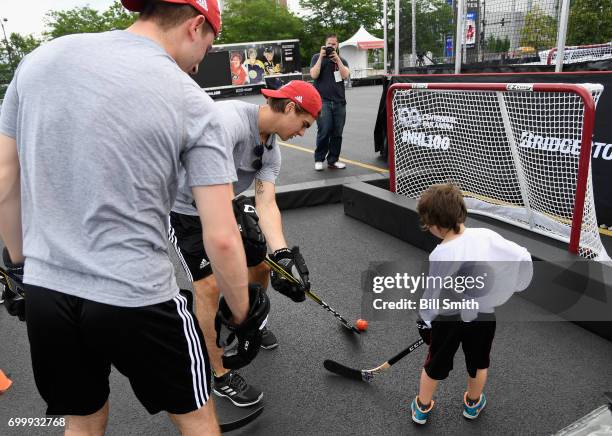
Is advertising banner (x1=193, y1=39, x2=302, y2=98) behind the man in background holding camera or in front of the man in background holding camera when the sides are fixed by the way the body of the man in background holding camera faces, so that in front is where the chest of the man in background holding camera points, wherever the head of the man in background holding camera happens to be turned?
behind

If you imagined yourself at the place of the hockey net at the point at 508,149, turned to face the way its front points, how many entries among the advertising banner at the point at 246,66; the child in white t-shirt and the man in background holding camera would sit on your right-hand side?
2

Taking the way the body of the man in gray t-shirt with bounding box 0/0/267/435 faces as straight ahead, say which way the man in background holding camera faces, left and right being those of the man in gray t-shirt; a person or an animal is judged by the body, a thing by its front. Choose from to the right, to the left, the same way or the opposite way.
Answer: the opposite way

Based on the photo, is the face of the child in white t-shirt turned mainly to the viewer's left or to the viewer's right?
to the viewer's left

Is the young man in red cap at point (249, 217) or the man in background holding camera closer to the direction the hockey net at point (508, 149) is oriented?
the young man in red cap

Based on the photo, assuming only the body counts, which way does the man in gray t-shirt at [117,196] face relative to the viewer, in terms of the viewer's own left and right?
facing away from the viewer and to the right of the viewer

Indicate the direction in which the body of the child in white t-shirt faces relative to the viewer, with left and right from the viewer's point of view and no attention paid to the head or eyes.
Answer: facing away from the viewer and to the left of the viewer

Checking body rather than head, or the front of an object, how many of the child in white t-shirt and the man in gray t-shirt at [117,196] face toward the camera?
0

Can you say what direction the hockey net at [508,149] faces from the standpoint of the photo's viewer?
facing the viewer and to the left of the viewer

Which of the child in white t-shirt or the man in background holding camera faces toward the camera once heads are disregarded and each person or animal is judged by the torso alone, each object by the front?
the man in background holding camera

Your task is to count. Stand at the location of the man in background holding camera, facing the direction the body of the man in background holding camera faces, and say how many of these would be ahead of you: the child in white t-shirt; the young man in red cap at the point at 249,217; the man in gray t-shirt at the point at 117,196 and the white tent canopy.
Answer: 3

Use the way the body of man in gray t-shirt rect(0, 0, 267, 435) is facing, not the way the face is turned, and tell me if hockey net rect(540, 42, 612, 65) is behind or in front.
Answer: in front

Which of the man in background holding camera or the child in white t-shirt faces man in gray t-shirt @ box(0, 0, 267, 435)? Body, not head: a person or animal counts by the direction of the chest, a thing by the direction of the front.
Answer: the man in background holding camera

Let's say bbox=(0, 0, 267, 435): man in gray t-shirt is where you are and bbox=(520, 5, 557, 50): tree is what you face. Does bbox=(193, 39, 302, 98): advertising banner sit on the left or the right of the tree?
left

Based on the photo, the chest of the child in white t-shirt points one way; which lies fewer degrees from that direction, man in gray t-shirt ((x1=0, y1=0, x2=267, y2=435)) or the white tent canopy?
the white tent canopy

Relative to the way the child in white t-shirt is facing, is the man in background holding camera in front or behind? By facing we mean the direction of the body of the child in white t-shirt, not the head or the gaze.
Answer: in front

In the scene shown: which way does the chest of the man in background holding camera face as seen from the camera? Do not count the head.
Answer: toward the camera

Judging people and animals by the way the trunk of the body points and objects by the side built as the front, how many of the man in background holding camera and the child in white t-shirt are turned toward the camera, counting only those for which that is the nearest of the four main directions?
1

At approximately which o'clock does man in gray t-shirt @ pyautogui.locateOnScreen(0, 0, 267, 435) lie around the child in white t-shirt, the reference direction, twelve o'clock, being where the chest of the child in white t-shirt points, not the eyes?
The man in gray t-shirt is roughly at 9 o'clock from the child in white t-shirt.

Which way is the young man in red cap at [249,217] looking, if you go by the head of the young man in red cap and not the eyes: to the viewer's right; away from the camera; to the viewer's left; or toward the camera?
to the viewer's right
